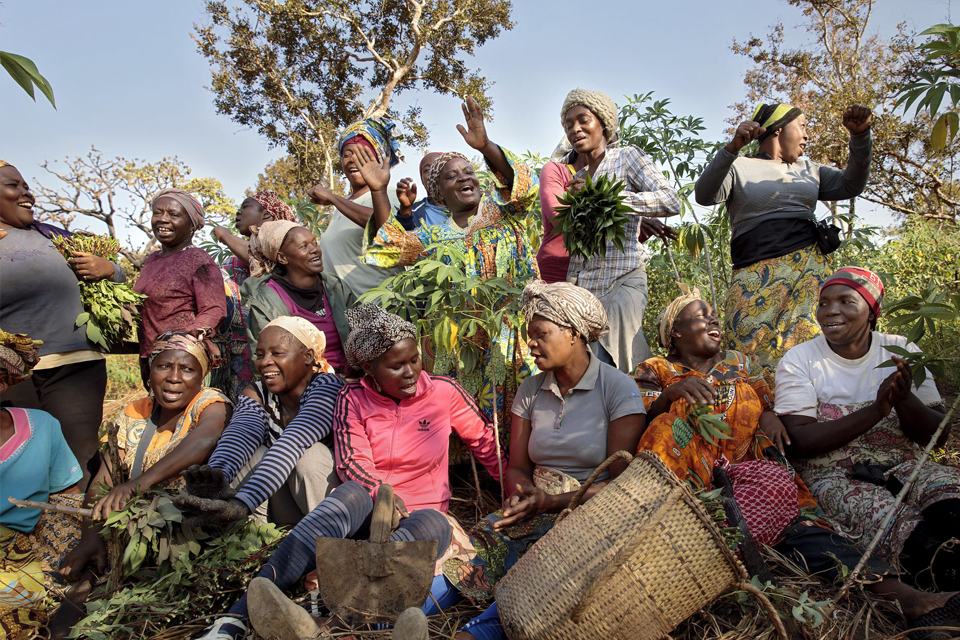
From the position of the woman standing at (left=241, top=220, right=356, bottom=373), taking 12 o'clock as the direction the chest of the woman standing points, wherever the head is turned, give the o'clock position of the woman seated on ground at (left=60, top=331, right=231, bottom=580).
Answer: The woman seated on ground is roughly at 3 o'clock from the woman standing.

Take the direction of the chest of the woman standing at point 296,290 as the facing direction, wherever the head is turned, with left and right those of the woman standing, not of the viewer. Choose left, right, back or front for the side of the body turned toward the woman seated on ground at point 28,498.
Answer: right

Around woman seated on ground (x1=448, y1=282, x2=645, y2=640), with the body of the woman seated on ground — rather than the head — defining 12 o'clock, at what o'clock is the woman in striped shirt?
The woman in striped shirt is roughly at 2 o'clock from the woman seated on ground.

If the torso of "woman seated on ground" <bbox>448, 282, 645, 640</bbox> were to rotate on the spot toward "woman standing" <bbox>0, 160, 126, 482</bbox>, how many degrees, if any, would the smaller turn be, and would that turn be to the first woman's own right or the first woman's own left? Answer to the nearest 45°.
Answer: approximately 45° to the first woman's own right

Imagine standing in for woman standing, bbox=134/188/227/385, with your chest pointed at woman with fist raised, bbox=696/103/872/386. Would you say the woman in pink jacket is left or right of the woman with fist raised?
right

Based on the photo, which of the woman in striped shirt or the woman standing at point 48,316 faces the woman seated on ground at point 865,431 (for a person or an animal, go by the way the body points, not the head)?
the woman standing

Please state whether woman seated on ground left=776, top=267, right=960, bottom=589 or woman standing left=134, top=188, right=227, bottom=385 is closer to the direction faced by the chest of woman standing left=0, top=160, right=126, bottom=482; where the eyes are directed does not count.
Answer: the woman seated on ground

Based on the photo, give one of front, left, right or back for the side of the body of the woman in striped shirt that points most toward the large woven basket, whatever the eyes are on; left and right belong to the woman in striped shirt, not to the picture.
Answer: left

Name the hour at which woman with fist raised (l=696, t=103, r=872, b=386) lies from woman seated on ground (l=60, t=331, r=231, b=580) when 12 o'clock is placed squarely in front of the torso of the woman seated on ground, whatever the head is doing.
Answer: The woman with fist raised is roughly at 8 o'clock from the woman seated on ground.

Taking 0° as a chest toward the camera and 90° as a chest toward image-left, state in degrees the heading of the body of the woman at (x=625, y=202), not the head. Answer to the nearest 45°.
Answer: approximately 45°

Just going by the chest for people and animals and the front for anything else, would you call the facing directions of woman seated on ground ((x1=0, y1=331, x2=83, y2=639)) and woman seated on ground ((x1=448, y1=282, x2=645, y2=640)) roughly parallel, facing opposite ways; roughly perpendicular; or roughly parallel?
roughly perpendicular
